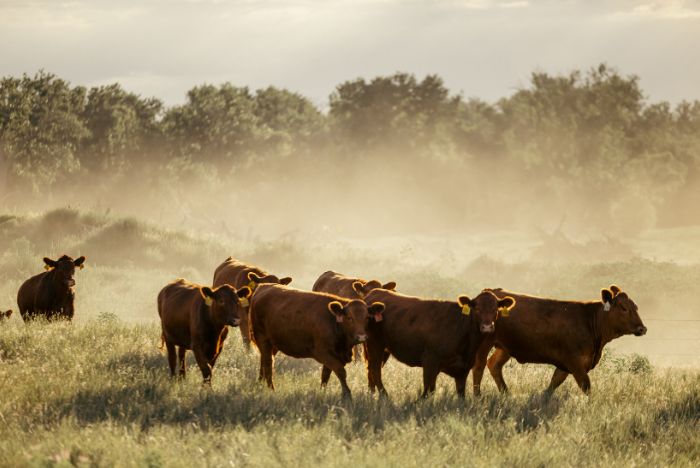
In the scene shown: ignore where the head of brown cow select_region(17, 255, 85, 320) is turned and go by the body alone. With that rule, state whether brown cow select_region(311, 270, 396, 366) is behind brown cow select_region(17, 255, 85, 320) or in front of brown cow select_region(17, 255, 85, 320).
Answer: in front

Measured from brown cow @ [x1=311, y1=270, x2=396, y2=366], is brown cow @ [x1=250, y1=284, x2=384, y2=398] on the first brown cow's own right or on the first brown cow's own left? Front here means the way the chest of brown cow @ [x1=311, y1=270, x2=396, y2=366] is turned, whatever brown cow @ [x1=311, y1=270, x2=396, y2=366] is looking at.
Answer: on the first brown cow's own right

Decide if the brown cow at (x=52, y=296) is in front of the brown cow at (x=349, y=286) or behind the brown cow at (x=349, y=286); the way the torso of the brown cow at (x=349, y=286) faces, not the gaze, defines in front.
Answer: behind

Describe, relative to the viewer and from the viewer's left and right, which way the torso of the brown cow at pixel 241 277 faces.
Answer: facing the viewer and to the right of the viewer

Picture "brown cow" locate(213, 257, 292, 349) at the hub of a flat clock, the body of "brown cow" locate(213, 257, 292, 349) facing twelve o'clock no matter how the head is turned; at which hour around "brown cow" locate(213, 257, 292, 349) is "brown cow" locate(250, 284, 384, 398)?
"brown cow" locate(250, 284, 384, 398) is roughly at 1 o'clock from "brown cow" locate(213, 257, 292, 349).

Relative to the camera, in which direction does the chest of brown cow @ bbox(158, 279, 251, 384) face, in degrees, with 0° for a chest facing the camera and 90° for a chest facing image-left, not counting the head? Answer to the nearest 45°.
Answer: approximately 315°

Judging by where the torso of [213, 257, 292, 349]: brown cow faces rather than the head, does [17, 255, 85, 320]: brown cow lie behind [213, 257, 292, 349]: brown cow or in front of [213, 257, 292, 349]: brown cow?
behind

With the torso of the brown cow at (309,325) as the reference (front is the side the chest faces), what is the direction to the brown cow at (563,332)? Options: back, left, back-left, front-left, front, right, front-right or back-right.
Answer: front-left

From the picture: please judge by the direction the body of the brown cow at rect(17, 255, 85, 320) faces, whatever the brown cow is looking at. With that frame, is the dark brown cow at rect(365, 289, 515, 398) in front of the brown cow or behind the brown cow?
in front

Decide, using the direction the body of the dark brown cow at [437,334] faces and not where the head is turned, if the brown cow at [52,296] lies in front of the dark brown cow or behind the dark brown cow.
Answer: behind

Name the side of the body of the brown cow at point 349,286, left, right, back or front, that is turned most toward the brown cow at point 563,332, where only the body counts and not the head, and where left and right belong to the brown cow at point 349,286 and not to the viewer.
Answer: front

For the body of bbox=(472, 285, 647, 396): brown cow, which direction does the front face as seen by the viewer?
to the viewer's right
